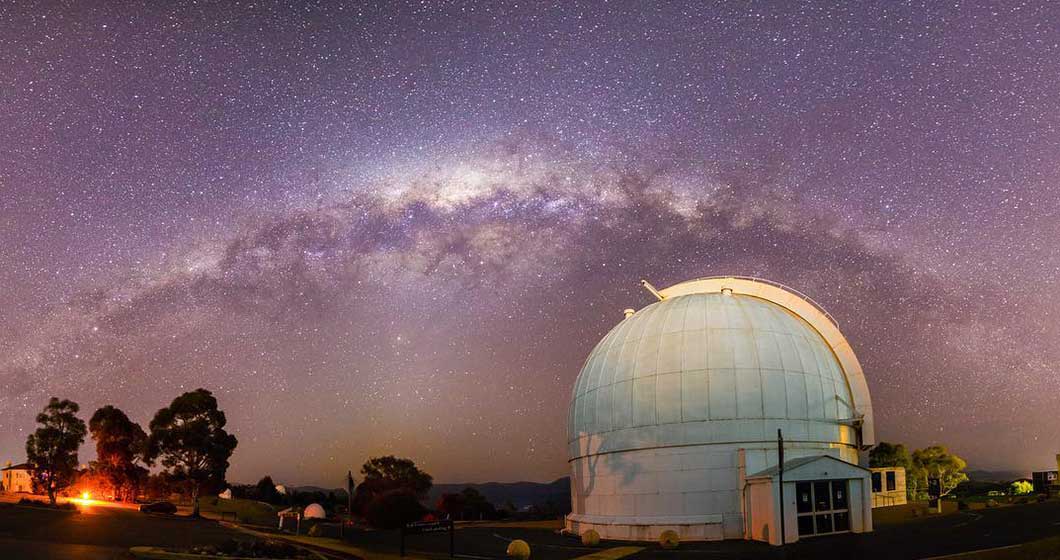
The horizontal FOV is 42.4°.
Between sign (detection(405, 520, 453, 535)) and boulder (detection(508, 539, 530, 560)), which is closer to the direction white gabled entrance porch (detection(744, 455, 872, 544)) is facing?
the boulder

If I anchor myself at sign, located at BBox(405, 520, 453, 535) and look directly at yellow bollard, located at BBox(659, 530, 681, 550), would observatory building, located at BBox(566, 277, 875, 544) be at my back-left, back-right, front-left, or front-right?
front-left

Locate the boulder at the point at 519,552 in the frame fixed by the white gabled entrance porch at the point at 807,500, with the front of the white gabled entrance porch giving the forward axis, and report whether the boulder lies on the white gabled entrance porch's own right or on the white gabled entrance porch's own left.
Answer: on the white gabled entrance porch's own right

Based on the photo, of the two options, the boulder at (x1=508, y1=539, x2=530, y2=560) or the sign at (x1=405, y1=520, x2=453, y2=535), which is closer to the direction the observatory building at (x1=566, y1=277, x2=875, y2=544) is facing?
the boulder

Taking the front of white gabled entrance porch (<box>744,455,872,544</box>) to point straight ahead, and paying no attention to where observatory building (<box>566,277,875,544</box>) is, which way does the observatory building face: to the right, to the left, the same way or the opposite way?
the same way

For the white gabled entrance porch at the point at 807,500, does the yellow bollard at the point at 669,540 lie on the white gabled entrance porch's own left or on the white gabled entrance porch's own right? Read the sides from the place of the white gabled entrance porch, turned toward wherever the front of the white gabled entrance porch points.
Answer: on the white gabled entrance porch's own right

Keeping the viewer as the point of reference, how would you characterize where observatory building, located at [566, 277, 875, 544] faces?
facing the viewer and to the right of the viewer
